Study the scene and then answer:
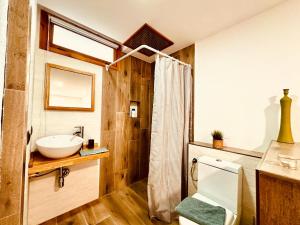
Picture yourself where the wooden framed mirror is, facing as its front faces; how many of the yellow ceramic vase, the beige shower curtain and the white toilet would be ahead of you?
3

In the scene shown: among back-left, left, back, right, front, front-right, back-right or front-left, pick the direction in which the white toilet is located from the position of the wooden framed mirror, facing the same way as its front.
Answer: front

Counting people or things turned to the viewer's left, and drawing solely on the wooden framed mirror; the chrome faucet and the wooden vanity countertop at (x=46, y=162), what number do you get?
1

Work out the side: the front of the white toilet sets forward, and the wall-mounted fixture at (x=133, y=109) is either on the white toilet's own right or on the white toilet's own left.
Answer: on the white toilet's own right

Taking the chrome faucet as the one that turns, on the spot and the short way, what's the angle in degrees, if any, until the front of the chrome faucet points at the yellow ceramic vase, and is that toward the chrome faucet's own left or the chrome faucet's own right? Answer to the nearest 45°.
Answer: approximately 135° to the chrome faucet's own left

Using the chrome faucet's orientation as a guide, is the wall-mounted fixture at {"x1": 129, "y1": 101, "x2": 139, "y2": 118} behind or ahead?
behind

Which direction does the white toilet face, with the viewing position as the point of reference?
facing the viewer and to the left of the viewer

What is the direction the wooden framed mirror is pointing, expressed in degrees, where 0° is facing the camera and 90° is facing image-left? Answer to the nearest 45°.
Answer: approximately 315°

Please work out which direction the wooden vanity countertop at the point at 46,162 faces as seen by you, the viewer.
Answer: facing the viewer and to the right of the viewer

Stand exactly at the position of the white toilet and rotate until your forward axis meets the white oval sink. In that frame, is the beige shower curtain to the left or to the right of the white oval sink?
right

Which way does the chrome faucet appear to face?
to the viewer's left

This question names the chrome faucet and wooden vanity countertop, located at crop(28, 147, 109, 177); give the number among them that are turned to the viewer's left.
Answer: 1
